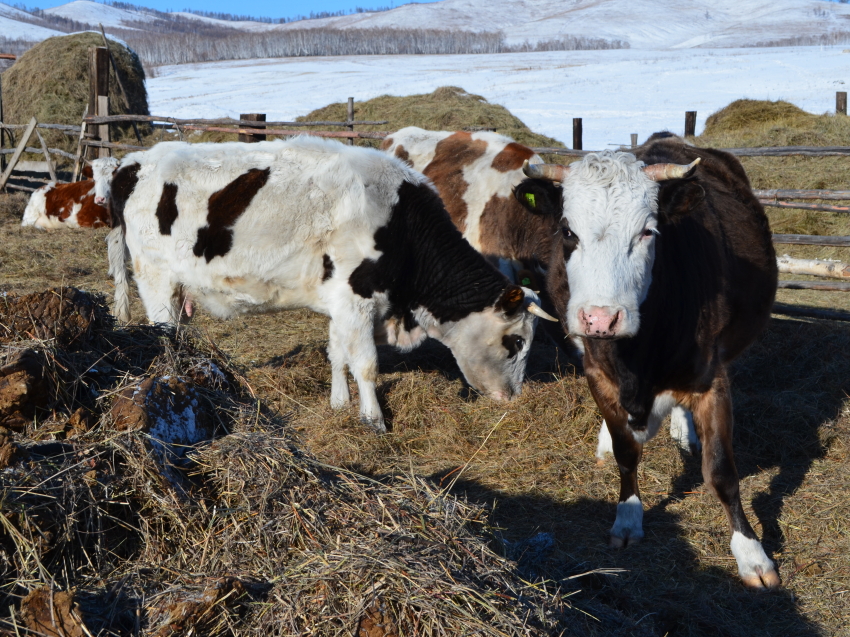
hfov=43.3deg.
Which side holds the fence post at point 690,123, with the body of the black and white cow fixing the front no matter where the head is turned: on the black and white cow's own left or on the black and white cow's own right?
on the black and white cow's own left

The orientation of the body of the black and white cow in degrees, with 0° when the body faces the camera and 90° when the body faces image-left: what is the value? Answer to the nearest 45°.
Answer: approximately 270°

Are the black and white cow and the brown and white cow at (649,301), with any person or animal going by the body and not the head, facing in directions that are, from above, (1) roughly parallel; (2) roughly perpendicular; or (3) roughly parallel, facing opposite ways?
roughly perpendicular

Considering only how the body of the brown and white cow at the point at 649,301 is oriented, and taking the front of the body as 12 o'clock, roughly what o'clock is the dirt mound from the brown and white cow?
The dirt mound is roughly at 2 o'clock from the brown and white cow.

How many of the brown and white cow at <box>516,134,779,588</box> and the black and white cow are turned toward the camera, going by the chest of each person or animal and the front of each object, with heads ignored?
1

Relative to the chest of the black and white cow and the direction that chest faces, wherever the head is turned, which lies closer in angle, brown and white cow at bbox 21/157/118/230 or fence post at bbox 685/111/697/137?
the fence post

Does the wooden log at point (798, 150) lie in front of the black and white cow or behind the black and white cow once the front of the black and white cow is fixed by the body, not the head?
in front

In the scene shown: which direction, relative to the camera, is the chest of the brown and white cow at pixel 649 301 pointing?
toward the camera

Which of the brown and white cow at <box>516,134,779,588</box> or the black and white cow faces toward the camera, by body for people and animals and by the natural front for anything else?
the brown and white cow
